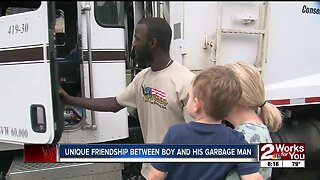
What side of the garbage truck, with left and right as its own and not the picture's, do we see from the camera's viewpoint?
left

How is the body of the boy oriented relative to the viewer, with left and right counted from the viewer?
facing away from the viewer

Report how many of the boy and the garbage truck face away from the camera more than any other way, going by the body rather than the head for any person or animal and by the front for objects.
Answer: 1

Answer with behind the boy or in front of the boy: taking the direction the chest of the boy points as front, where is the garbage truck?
in front

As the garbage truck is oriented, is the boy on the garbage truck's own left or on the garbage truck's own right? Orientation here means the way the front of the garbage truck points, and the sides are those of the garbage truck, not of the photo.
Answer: on the garbage truck's own left

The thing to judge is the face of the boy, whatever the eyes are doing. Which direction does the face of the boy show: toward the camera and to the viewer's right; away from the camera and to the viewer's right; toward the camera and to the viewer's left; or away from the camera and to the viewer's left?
away from the camera and to the viewer's left

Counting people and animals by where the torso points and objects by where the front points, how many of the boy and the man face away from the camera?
1

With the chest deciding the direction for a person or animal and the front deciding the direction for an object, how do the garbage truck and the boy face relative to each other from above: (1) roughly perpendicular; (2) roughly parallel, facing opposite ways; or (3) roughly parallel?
roughly perpendicular

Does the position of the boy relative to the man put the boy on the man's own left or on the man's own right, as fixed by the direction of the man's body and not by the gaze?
on the man's own left

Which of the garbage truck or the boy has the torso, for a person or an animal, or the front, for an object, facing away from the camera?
the boy
